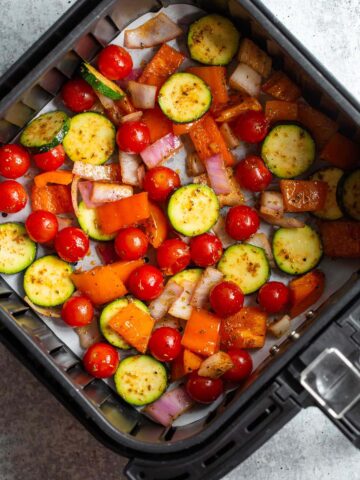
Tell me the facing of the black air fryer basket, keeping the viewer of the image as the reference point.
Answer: facing the viewer and to the right of the viewer
